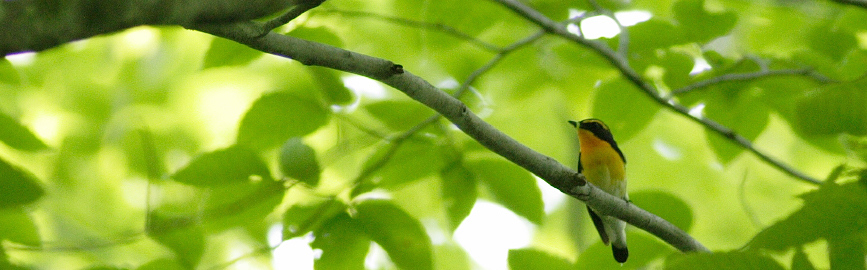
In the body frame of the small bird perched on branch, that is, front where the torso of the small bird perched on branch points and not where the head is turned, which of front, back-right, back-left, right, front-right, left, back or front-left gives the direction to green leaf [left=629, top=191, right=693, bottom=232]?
back-left

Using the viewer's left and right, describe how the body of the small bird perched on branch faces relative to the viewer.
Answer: facing the viewer and to the left of the viewer

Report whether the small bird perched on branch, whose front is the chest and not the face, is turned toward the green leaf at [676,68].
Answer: no
